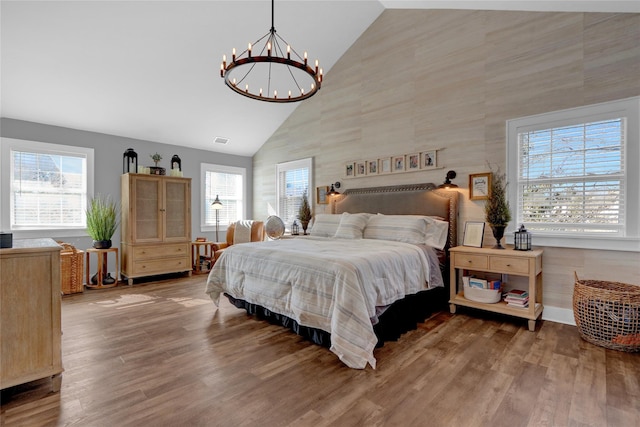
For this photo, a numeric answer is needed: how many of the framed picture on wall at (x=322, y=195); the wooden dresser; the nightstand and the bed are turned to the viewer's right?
1

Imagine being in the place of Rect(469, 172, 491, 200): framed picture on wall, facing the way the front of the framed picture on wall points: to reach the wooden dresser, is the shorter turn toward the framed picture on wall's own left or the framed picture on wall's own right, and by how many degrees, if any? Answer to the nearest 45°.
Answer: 0° — it already faces it

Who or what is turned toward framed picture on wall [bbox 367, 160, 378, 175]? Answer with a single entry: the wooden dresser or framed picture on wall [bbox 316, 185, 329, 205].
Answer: the wooden dresser

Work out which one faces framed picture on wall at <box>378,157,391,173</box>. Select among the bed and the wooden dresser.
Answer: the wooden dresser

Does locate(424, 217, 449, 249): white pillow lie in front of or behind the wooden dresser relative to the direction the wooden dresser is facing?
in front

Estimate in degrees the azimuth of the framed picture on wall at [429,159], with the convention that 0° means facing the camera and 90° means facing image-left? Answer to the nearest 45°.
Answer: approximately 45°

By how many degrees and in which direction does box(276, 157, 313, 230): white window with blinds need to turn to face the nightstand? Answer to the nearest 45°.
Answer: approximately 90° to its left

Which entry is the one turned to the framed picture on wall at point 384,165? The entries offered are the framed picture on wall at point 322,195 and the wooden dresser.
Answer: the wooden dresser

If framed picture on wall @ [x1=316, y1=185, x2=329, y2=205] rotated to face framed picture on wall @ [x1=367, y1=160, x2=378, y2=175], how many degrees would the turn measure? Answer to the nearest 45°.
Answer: approximately 90° to its left

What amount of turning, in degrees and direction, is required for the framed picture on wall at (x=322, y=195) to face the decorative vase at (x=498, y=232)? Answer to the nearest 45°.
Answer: approximately 90° to its left

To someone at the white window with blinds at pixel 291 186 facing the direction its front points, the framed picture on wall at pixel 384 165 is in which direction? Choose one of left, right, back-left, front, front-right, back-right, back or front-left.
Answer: left

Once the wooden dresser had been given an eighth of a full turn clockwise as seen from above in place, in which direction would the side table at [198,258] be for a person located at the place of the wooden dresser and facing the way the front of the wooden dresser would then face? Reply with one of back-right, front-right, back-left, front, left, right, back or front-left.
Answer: left

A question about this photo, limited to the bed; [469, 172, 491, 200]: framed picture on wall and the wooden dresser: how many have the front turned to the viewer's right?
1

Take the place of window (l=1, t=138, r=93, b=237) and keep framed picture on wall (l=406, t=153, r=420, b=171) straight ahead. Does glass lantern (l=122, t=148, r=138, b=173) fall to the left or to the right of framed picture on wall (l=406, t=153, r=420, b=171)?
left

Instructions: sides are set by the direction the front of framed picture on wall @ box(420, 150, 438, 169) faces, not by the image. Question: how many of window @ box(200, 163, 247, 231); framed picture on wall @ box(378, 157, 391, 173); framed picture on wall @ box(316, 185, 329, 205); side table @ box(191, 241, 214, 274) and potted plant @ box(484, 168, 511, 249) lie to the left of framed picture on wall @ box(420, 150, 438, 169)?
1

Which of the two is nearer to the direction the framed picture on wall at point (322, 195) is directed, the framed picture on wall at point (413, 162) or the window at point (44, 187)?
the window

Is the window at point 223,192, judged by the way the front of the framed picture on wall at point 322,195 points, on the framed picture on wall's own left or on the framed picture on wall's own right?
on the framed picture on wall's own right

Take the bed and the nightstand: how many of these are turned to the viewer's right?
0
